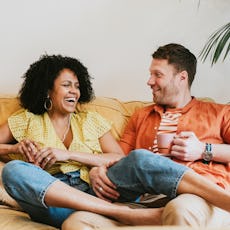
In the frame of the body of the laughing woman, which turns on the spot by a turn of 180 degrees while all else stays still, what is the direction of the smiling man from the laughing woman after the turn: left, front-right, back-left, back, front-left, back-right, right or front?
right

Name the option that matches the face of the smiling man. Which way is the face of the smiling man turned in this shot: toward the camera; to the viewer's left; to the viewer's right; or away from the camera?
to the viewer's left

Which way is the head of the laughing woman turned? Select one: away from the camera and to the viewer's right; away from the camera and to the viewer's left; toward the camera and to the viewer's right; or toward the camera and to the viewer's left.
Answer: toward the camera and to the viewer's right

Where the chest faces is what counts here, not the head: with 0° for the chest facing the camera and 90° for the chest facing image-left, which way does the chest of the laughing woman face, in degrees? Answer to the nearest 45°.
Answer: approximately 0°
